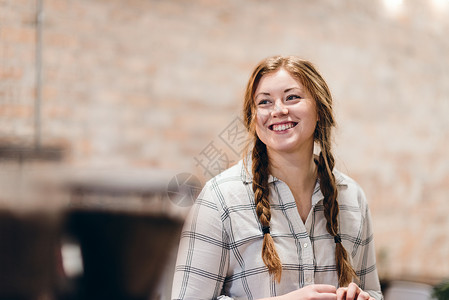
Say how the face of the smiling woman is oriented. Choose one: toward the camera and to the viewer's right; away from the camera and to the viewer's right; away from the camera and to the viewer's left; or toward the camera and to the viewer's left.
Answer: toward the camera and to the viewer's left

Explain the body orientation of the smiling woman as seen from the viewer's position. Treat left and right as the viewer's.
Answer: facing the viewer and to the right of the viewer

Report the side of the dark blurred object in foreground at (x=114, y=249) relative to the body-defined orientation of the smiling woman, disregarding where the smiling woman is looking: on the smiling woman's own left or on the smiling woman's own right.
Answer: on the smiling woman's own right

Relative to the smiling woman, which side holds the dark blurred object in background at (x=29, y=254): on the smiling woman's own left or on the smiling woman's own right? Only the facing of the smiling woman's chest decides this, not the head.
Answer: on the smiling woman's own right
